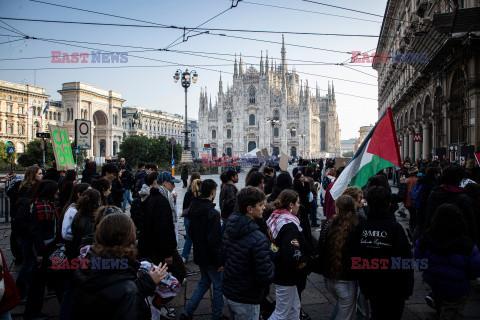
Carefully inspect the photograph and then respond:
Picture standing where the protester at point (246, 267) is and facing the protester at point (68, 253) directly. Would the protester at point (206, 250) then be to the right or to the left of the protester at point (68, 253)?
right

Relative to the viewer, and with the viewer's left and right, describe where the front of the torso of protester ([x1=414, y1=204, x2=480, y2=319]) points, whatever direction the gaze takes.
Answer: facing away from the viewer

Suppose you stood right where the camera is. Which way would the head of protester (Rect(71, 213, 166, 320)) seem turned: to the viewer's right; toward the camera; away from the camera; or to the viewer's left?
away from the camera

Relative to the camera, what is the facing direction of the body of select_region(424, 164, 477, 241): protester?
away from the camera

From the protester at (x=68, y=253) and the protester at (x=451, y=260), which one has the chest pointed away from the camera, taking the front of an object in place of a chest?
the protester at (x=451, y=260)

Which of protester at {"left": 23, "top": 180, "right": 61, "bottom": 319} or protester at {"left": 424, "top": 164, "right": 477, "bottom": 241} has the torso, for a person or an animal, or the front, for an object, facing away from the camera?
protester at {"left": 424, "top": 164, "right": 477, "bottom": 241}

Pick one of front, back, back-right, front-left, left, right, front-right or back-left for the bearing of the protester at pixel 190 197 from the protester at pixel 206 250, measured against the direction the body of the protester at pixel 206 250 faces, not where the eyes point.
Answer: front-left

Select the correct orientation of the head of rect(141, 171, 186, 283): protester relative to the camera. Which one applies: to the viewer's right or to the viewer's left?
to the viewer's right

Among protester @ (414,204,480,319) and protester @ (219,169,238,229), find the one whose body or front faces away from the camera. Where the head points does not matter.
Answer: protester @ (414,204,480,319)

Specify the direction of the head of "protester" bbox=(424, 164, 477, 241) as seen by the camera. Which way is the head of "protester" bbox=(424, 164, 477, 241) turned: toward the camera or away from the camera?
away from the camera

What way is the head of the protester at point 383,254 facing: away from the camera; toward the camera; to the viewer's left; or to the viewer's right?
away from the camera

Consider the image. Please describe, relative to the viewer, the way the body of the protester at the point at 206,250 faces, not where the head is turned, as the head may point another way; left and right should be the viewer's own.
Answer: facing away from the viewer and to the right of the viewer
